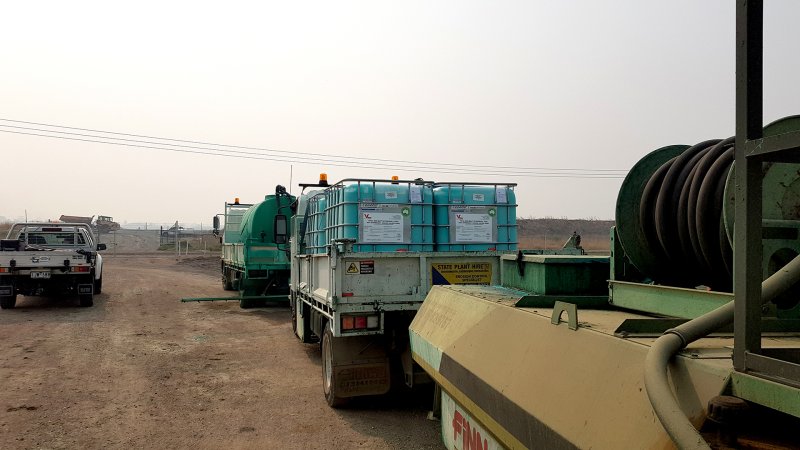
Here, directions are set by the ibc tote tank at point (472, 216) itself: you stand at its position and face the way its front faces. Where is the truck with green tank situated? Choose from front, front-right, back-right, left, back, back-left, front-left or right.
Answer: back-right

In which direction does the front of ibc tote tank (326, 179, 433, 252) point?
toward the camera

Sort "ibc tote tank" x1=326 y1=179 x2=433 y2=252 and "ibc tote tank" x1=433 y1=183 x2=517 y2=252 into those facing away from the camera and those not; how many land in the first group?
0

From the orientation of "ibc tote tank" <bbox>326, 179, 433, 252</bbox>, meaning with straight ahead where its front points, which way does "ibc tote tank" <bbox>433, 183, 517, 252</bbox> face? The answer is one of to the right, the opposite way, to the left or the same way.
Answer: the same way

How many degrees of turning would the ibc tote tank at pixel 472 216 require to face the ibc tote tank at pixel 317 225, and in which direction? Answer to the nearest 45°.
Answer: approximately 90° to its right

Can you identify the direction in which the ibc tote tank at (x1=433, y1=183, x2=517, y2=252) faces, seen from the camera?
facing the viewer

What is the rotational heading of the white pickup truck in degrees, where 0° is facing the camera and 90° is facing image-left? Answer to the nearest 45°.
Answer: approximately 180°

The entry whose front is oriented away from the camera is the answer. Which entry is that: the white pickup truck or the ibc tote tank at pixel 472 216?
the white pickup truck
